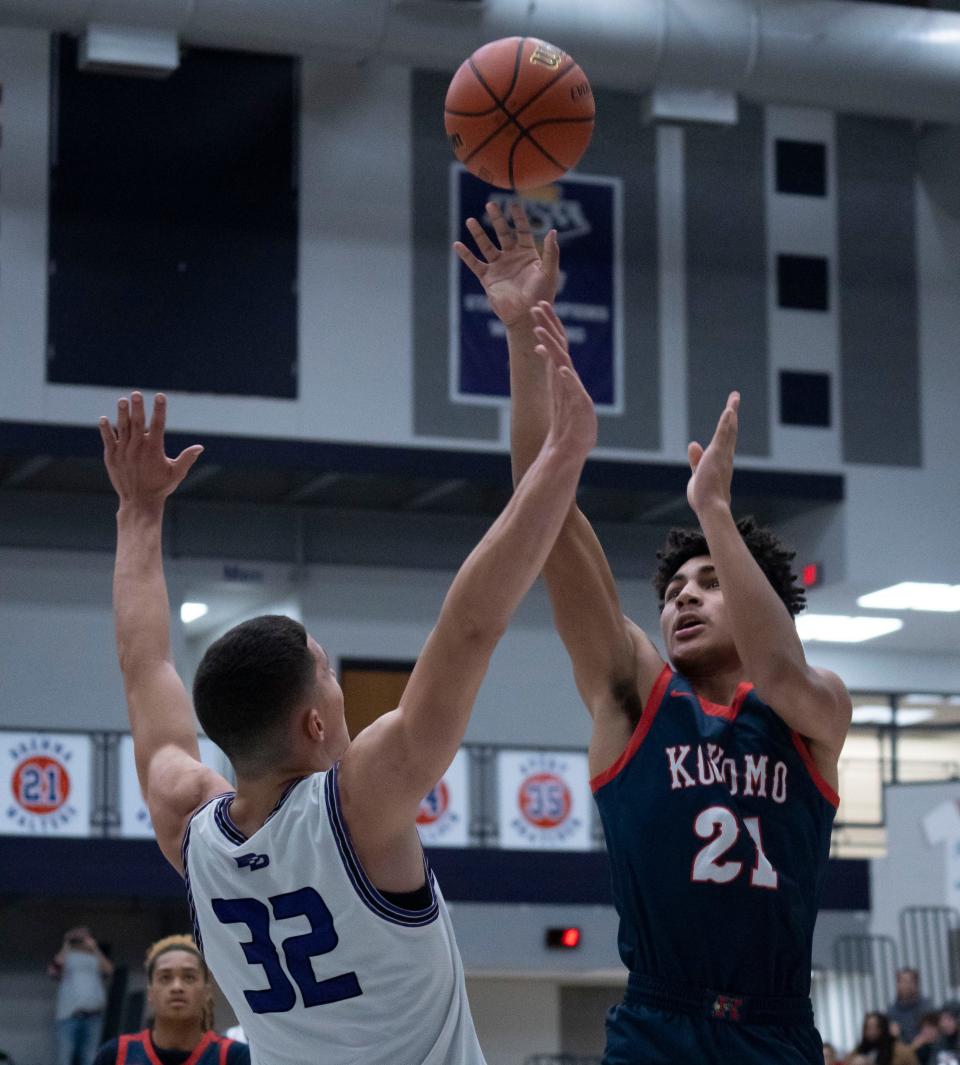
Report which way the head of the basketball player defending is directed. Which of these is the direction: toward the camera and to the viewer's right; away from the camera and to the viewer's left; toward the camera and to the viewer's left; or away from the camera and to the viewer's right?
away from the camera and to the viewer's right

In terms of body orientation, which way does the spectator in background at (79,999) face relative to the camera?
toward the camera

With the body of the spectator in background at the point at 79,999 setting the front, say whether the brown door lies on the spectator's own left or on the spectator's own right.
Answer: on the spectator's own left

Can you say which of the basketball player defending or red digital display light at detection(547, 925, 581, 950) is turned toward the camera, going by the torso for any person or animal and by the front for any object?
the red digital display light

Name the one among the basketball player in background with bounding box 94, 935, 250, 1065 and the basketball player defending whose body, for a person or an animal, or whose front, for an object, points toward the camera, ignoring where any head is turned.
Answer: the basketball player in background

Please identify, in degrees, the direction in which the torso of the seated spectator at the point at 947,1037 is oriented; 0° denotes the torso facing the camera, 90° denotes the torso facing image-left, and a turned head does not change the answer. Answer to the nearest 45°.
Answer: approximately 0°

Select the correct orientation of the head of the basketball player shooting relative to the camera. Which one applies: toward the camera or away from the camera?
toward the camera

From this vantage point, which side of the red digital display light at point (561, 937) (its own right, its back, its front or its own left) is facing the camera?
front

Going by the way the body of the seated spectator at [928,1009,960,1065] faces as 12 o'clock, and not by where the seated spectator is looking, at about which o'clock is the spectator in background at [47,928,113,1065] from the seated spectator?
The spectator in background is roughly at 3 o'clock from the seated spectator.

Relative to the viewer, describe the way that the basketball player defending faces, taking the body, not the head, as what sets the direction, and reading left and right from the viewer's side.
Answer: facing away from the viewer and to the right of the viewer

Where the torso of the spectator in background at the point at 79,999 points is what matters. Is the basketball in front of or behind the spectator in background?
in front
